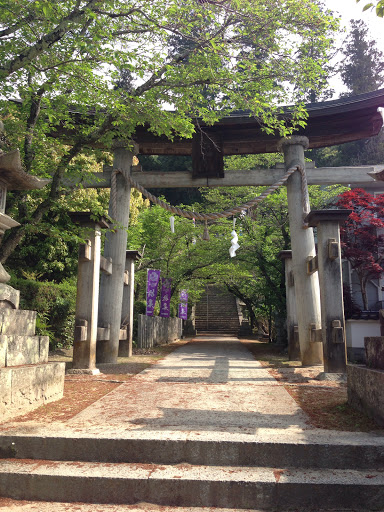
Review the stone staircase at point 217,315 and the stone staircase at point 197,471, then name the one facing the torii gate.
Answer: the stone staircase at point 217,315

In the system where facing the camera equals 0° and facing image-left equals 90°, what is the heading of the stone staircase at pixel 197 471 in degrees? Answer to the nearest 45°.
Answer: approximately 0°

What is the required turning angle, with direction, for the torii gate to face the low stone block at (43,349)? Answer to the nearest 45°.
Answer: approximately 45° to its right

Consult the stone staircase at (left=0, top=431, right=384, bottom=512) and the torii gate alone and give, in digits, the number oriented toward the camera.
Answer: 2

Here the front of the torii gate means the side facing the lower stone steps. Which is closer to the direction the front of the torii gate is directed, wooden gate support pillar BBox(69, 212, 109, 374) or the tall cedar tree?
the wooden gate support pillar

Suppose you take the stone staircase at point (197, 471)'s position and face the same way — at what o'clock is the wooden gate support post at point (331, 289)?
The wooden gate support post is roughly at 7 o'clock from the stone staircase.

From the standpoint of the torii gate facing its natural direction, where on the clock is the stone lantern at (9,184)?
The stone lantern is roughly at 1 o'clock from the torii gate.

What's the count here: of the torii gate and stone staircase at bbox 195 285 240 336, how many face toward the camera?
2

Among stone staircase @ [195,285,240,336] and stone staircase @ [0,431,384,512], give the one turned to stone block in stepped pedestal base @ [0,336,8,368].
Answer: stone staircase @ [195,285,240,336]

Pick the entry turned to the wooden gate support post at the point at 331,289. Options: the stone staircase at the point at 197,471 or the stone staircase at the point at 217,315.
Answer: the stone staircase at the point at 217,315
